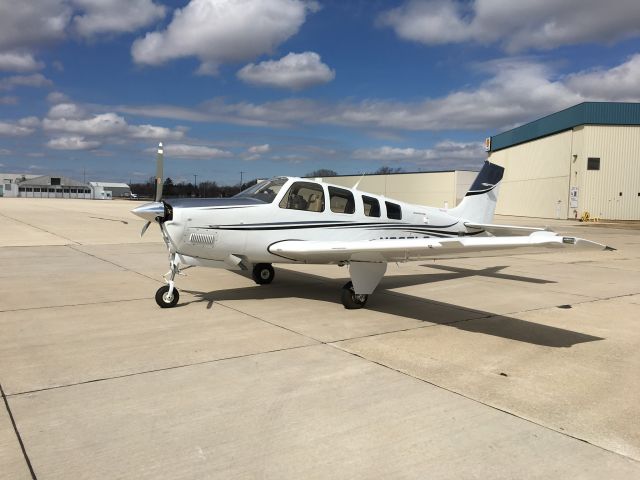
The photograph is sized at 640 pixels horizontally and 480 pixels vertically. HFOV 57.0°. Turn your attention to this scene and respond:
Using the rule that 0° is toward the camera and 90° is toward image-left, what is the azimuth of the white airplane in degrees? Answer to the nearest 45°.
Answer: approximately 45°
